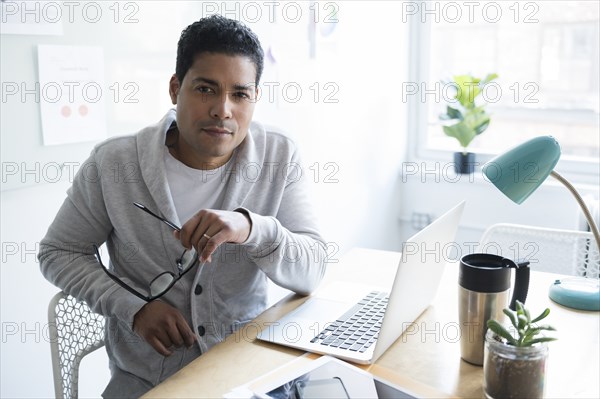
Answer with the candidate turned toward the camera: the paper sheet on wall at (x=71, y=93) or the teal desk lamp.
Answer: the paper sheet on wall

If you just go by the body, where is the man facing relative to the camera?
toward the camera

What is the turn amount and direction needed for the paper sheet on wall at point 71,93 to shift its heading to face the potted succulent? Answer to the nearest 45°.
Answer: approximately 45° to its left

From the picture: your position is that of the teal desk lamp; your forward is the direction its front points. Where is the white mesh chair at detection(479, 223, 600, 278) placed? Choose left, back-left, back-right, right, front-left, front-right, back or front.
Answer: right

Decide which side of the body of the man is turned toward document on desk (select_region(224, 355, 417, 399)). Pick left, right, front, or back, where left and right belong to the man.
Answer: front

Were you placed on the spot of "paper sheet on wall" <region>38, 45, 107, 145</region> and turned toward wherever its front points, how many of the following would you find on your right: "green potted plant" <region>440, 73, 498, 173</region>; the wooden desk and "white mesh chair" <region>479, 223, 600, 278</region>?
0

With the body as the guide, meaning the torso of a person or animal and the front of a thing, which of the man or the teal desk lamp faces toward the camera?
the man

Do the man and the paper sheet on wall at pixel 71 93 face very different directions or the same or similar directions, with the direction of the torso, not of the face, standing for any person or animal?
same or similar directions

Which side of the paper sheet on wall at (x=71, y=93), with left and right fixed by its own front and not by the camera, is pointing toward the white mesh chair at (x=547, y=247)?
left

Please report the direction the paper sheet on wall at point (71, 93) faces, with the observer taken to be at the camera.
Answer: facing the viewer

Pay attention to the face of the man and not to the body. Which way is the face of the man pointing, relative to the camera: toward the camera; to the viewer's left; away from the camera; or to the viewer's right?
toward the camera

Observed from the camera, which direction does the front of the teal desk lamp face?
facing to the left of the viewer

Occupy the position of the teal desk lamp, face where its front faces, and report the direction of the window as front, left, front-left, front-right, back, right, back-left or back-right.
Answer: right

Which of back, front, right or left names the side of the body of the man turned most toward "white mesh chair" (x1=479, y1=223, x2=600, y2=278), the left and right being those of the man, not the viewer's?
left

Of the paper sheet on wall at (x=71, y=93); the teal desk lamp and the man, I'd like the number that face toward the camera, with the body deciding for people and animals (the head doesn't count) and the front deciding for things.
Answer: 2

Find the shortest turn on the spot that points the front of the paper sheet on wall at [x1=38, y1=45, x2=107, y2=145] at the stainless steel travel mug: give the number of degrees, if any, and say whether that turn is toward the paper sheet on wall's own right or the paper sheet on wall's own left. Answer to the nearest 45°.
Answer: approximately 45° to the paper sheet on wall's own left
